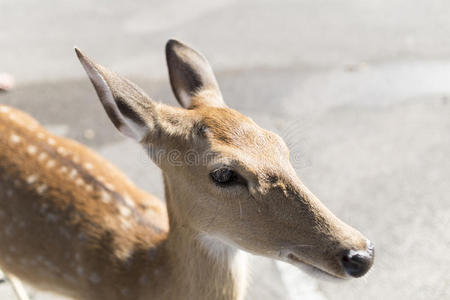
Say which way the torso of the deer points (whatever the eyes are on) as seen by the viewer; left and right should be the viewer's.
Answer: facing the viewer and to the right of the viewer
